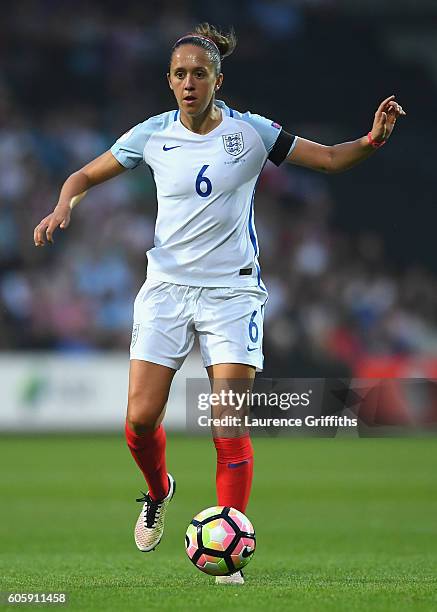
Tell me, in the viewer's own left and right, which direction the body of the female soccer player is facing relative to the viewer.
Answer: facing the viewer
